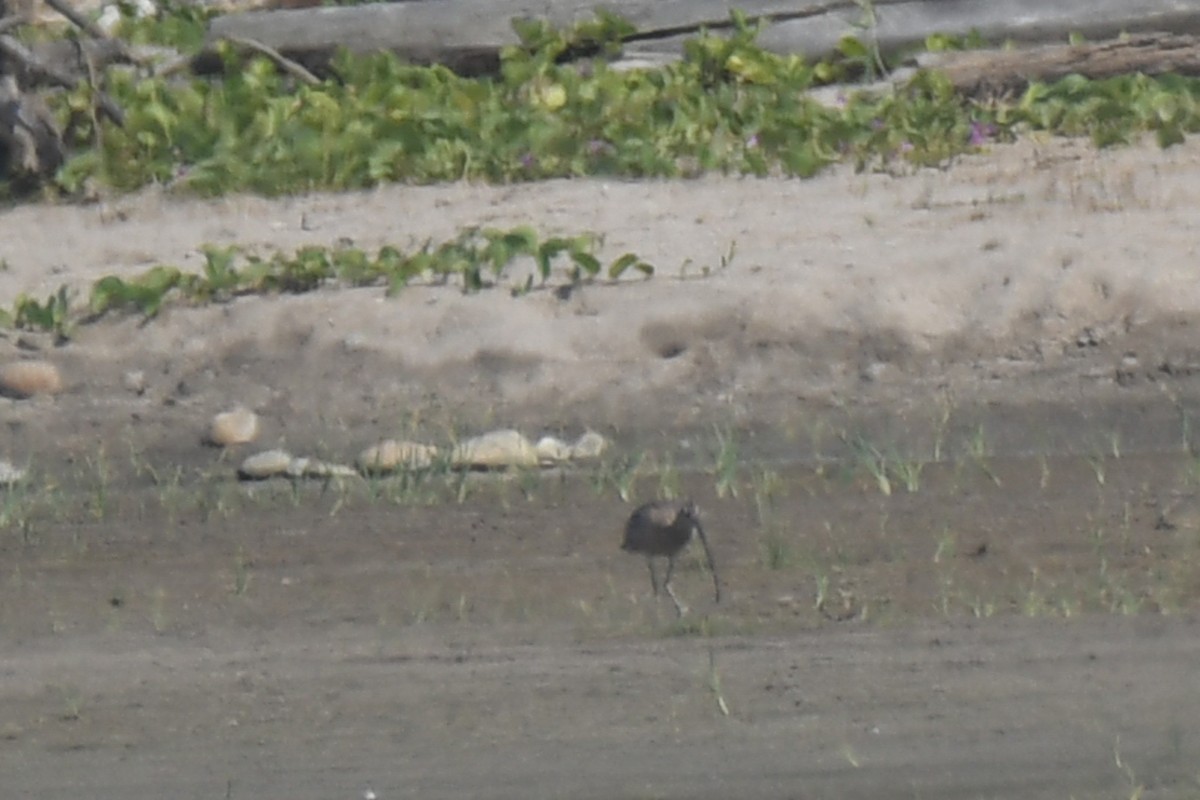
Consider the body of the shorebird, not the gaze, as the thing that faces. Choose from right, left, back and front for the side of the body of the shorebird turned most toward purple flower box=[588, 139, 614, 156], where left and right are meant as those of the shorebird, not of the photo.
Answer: left

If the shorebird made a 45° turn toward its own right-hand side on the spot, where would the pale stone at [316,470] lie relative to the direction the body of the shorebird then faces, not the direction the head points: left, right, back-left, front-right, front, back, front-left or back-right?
back

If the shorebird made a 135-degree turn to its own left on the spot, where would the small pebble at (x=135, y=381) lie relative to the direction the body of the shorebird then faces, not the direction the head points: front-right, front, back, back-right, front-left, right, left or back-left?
front

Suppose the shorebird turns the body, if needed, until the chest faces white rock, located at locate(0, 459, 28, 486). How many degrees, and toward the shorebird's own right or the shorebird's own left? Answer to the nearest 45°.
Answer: approximately 135° to the shorebird's own left

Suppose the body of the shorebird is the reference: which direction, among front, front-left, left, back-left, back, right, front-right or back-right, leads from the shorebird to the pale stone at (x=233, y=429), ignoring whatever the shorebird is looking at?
back-left

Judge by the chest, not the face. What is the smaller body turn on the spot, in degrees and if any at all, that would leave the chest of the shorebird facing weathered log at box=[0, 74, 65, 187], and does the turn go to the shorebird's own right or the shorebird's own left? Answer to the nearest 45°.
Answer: approximately 135° to the shorebird's own left

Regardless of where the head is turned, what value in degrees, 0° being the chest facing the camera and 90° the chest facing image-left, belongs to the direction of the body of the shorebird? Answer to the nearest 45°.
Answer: approximately 270°

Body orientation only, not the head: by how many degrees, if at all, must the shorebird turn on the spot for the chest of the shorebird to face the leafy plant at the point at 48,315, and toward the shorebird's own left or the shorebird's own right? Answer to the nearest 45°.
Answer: approximately 135° to the shorebird's own left

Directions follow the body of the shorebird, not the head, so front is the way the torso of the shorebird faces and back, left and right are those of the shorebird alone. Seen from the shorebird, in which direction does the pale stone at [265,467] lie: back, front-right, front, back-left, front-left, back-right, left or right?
back-left

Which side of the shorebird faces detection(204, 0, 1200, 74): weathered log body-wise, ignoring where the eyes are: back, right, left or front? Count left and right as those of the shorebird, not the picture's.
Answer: left
